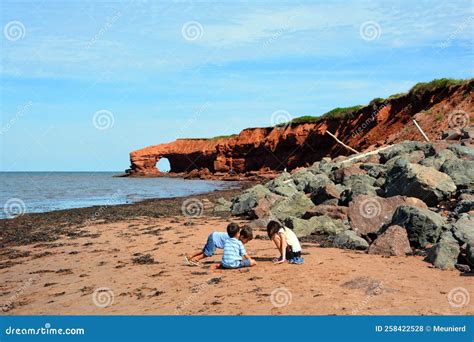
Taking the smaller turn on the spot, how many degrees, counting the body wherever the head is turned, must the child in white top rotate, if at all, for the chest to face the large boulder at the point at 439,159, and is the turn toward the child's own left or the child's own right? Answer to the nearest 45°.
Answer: approximately 135° to the child's own right

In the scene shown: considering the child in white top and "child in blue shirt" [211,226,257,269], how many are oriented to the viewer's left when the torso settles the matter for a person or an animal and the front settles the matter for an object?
1

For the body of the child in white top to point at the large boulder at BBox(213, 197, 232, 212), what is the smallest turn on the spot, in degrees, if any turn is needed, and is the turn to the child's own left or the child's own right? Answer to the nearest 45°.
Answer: approximately 90° to the child's own right

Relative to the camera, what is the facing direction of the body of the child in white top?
to the viewer's left

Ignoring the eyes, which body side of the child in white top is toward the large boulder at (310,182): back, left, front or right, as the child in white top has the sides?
right

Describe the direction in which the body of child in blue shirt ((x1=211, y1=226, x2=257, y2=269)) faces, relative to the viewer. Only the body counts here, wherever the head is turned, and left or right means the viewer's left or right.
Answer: facing away from the viewer and to the right of the viewer

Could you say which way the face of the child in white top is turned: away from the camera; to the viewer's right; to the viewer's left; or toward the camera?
to the viewer's left

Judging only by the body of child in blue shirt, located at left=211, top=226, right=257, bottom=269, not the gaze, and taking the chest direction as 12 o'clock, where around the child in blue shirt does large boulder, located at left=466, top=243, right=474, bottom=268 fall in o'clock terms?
The large boulder is roughly at 2 o'clock from the child in blue shirt.

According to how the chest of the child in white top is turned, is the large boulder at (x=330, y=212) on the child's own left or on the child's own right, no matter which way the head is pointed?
on the child's own right

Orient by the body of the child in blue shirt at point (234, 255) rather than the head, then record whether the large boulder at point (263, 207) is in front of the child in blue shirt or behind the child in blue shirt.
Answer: in front

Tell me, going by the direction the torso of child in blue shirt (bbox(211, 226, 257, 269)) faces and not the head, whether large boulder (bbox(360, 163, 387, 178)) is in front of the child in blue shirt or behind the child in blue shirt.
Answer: in front

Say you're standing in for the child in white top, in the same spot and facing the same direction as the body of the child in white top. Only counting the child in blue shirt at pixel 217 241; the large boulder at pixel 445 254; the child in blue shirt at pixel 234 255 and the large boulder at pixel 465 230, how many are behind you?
2

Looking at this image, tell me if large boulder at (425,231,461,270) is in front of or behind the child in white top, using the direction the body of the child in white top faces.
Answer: behind

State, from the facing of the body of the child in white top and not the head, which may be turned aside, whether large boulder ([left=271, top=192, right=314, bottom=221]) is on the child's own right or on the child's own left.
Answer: on the child's own right
